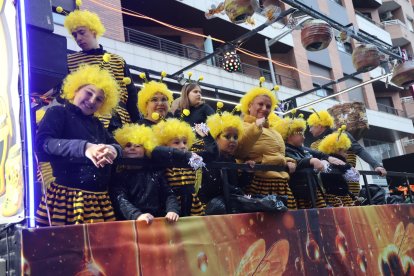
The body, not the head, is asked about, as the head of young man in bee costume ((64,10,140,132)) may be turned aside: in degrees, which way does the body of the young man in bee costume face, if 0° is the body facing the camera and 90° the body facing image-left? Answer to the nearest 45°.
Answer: approximately 45°

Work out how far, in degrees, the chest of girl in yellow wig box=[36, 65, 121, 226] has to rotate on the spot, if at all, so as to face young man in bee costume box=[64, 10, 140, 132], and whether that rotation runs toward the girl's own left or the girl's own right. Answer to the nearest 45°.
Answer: approximately 135° to the girl's own left

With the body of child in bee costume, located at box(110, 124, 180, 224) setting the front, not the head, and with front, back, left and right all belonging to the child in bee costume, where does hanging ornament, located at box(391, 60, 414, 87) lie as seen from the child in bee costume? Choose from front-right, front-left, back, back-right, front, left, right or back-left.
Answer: back-left

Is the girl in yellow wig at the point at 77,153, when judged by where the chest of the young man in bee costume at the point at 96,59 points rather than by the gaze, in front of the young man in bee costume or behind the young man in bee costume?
in front

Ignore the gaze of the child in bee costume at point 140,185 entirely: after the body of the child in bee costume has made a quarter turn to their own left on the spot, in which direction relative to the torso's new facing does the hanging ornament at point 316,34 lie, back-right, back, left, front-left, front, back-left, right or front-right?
front-left

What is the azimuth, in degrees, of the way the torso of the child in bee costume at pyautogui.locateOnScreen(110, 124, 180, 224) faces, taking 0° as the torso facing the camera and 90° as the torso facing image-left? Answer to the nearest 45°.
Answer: approximately 0°
